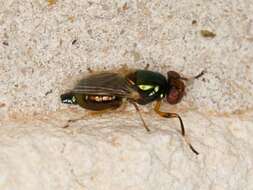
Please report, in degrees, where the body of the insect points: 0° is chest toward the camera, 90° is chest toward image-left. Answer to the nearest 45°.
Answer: approximately 270°
